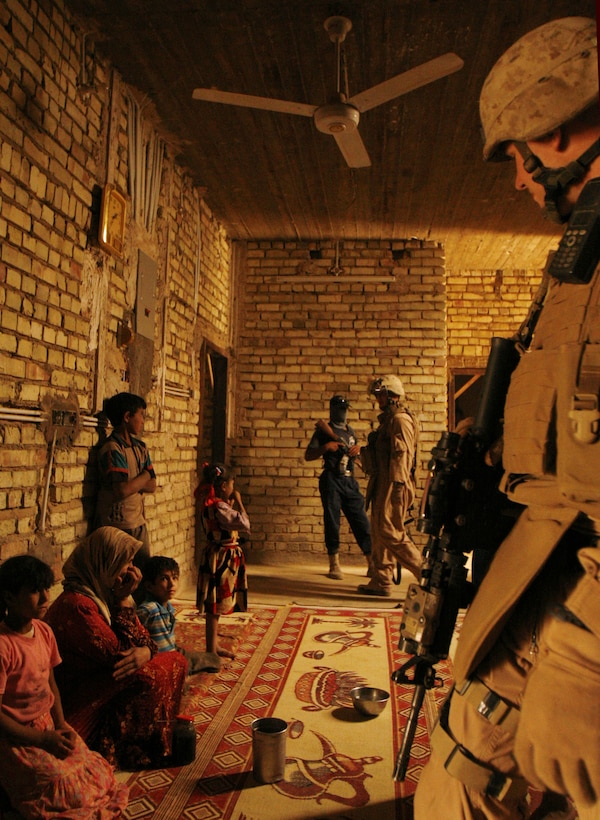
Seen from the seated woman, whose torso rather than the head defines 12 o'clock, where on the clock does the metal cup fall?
The metal cup is roughly at 1 o'clock from the seated woman.

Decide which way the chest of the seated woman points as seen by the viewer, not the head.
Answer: to the viewer's right

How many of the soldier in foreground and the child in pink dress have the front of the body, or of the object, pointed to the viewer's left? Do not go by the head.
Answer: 1

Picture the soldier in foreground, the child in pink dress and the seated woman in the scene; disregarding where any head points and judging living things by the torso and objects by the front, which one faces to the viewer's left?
the soldier in foreground

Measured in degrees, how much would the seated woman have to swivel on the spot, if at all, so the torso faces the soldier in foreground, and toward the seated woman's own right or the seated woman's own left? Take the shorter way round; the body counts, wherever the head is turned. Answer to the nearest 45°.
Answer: approximately 45° to the seated woman's own right

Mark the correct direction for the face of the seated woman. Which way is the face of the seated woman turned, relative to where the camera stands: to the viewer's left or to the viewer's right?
to the viewer's right

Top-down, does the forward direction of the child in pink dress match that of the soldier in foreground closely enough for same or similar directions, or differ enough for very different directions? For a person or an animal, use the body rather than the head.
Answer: very different directions

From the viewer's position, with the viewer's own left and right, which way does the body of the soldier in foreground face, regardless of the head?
facing to the left of the viewer

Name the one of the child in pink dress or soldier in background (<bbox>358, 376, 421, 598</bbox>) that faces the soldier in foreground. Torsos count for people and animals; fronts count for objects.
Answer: the child in pink dress

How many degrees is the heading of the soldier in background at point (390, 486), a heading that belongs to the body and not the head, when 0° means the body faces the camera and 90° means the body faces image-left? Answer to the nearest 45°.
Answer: approximately 90°

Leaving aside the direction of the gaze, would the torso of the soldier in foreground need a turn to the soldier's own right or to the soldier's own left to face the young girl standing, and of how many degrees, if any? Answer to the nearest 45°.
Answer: approximately 45° to the soldier's own right
